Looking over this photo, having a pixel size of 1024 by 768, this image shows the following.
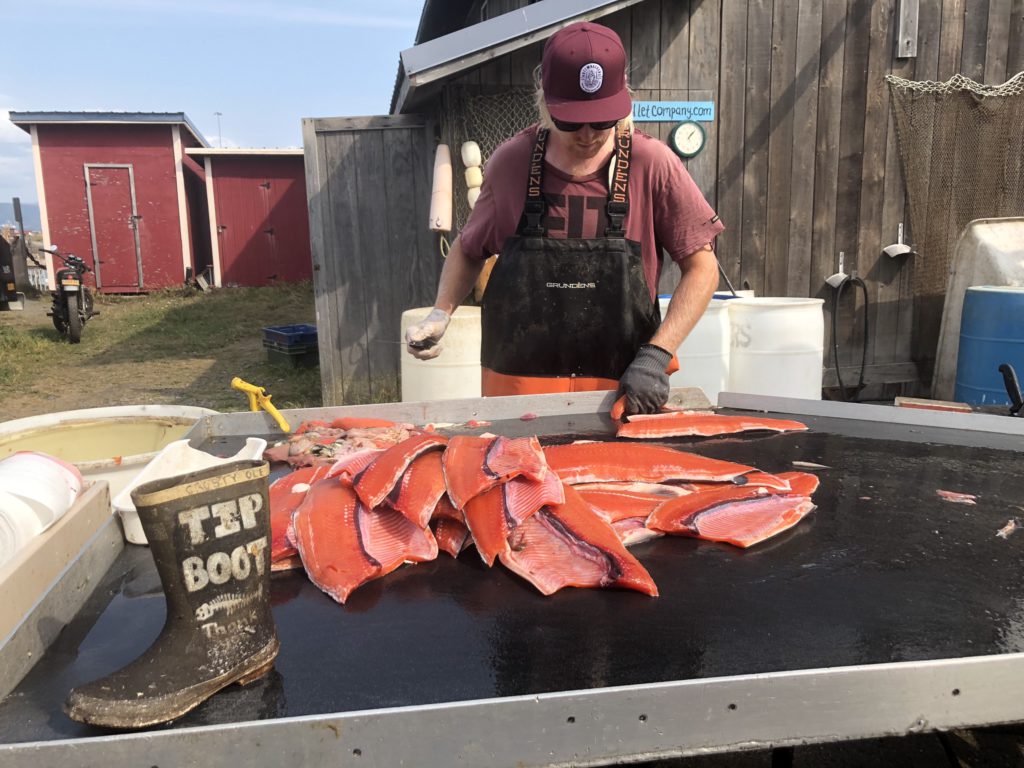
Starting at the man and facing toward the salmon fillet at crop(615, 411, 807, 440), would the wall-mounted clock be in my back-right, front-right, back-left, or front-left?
back-left

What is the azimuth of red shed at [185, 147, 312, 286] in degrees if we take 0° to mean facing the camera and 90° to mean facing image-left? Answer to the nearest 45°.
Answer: approximately 0°

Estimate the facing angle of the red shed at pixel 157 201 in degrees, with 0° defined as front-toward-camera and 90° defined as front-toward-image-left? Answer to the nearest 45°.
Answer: approximately 0°

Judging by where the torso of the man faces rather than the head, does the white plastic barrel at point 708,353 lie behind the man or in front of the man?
behind

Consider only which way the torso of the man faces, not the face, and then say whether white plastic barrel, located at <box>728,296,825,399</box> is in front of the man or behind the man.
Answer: behind

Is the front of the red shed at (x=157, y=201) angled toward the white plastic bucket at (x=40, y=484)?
yes
